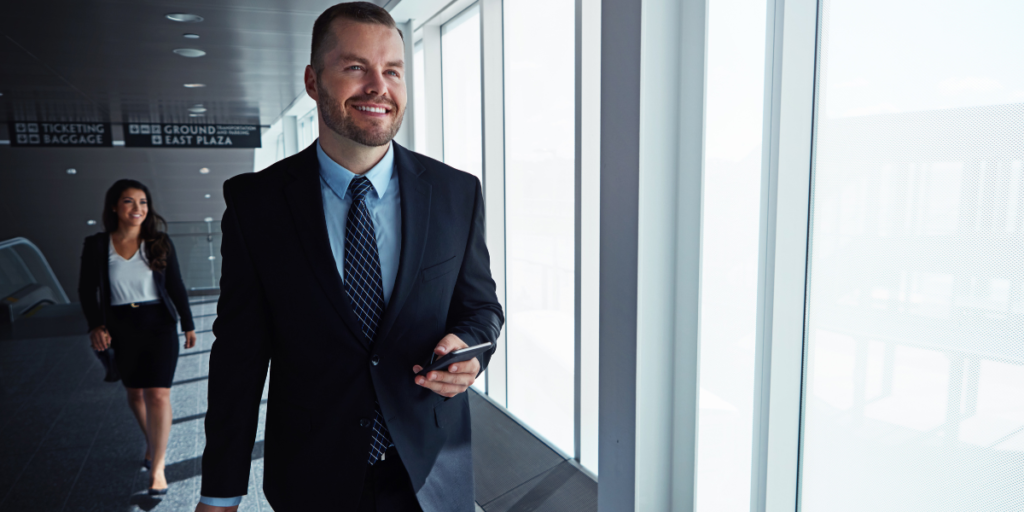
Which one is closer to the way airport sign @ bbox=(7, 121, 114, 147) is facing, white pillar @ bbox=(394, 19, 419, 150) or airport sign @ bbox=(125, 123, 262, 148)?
the white pillar

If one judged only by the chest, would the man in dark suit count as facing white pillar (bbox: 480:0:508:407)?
no

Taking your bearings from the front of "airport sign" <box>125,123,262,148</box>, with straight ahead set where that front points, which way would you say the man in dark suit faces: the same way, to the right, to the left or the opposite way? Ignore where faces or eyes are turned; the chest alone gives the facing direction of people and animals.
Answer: the same way

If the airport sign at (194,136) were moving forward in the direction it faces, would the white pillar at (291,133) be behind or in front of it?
behind

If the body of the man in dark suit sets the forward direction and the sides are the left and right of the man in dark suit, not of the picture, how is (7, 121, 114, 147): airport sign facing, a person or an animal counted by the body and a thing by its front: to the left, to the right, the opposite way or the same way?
the same way

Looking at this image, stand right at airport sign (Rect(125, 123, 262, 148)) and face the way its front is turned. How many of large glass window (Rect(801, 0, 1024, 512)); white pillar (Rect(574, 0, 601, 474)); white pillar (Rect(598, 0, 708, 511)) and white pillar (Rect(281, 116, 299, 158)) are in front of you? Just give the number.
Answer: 3

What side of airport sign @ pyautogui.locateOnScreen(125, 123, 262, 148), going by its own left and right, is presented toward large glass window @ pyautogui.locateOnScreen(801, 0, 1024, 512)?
front

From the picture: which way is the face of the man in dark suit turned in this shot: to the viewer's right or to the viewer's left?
to the viewer's right

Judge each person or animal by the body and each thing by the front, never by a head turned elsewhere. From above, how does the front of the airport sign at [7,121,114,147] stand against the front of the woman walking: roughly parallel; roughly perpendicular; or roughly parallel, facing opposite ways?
roughly parallel

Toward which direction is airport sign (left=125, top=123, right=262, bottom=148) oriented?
toward the camera

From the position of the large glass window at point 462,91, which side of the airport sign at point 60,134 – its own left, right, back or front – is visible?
front

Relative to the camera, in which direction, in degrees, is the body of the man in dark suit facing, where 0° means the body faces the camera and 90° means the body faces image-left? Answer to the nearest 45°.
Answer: approximately 0°

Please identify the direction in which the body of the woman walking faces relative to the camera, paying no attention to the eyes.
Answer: toward the camera
